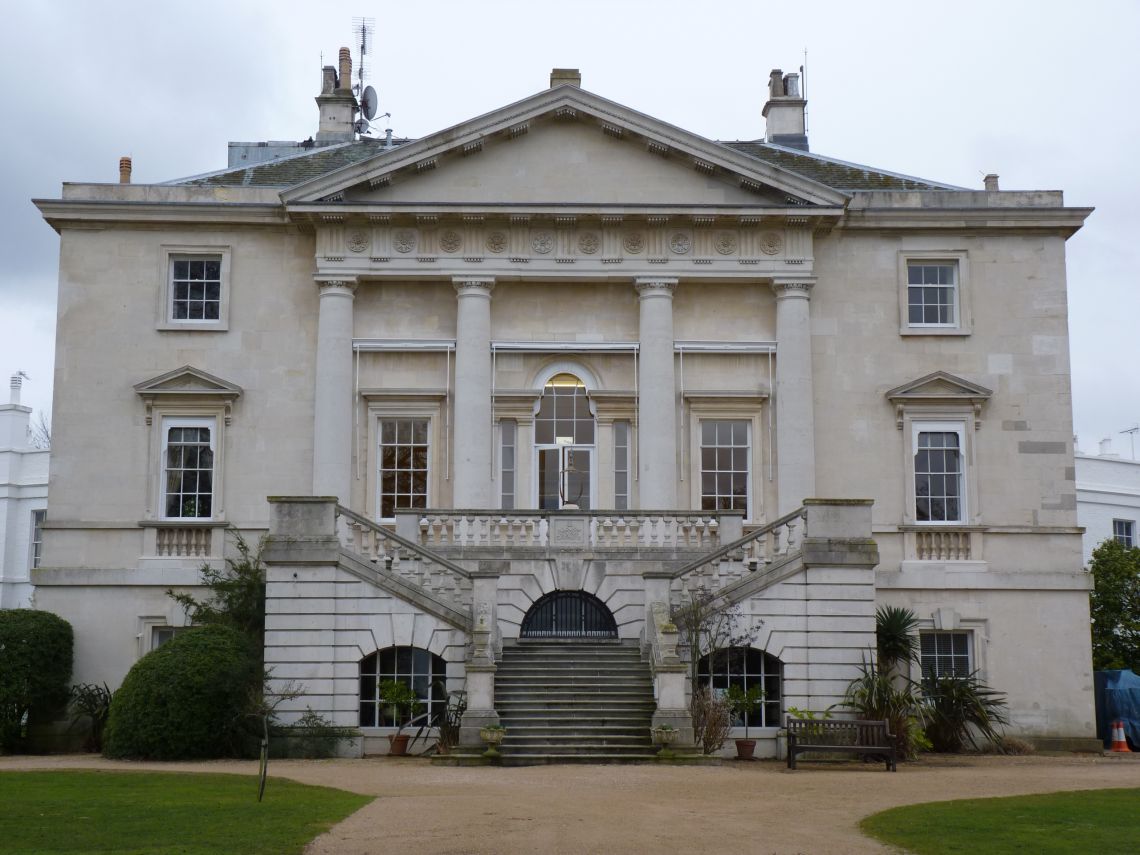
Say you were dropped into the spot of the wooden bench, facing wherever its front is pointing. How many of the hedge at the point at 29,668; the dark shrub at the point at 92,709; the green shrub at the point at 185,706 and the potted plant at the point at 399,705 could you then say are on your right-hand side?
4

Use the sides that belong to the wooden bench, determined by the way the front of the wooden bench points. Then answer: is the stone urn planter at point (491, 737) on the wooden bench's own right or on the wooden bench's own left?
on the wooden bench's own right

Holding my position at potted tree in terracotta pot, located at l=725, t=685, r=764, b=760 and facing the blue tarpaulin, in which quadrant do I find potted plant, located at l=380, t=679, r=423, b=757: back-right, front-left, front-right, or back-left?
back-left

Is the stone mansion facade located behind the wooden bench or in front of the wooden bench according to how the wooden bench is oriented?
behind

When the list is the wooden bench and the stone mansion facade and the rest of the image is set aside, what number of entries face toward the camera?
2

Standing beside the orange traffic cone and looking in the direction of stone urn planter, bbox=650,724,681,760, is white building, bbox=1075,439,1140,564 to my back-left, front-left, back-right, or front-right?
back-right

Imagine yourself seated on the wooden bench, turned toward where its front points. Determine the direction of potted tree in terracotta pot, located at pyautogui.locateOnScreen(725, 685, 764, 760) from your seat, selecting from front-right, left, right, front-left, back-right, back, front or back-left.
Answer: back-right

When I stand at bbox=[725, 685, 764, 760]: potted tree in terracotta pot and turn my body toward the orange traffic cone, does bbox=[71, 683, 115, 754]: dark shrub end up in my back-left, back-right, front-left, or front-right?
back-left

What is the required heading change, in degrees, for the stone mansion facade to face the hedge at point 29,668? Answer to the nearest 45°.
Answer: approximately 90° to its right

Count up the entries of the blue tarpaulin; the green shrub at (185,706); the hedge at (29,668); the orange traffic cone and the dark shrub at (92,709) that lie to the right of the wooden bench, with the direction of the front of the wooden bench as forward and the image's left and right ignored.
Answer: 3

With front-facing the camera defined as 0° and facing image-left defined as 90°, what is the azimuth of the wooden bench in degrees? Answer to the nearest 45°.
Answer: approximately 0°

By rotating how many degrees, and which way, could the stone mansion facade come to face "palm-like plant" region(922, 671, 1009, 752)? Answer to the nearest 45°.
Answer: approximately 90° to its left

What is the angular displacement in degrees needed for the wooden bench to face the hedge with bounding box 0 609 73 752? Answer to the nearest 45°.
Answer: approximately 90° to its right
